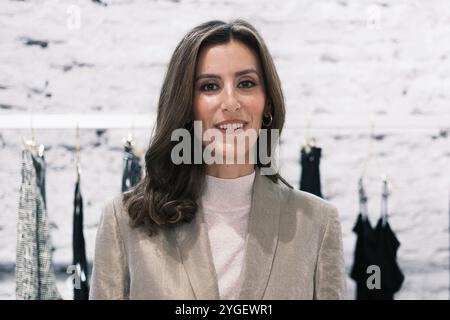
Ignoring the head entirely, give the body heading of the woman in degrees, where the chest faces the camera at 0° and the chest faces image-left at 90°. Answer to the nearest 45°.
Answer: approximately 0°

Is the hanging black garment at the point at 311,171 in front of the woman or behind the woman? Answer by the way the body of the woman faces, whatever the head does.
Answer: behind

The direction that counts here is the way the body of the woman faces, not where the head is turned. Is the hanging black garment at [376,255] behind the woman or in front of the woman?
behind

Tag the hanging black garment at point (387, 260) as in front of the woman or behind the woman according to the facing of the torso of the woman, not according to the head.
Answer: behind

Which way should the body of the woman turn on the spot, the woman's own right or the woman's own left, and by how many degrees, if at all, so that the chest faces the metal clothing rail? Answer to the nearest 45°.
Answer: approximately 180°

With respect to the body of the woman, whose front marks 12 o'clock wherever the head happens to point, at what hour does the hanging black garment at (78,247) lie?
The hanging black garment is roughly at 5 o'clock from the woman.
